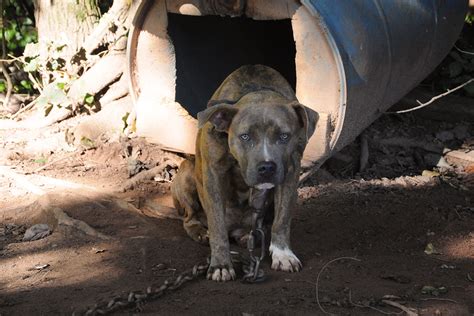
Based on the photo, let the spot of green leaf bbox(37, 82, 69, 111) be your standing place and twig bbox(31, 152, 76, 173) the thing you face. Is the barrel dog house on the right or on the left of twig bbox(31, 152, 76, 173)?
left

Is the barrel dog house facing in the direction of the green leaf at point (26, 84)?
no

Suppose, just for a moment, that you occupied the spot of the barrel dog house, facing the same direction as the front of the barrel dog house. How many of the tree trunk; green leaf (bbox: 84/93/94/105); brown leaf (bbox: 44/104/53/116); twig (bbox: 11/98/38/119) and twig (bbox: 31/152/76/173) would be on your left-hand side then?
0

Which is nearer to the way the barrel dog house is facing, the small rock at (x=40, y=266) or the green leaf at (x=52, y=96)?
the small rock

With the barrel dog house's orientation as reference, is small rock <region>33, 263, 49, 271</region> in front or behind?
in front

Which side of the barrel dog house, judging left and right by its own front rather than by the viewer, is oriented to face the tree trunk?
right

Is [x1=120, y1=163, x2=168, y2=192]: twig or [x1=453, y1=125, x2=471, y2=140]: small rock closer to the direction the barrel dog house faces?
the twig

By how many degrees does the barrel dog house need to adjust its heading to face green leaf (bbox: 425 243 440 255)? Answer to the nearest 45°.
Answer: approximately 90° to its left

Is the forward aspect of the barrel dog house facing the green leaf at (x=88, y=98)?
no

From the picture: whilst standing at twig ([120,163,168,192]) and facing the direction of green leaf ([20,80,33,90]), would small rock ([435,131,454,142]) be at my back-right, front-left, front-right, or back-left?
back-right

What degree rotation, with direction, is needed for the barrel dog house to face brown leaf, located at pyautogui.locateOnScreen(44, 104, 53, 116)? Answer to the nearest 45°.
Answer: approximately 90° to its right

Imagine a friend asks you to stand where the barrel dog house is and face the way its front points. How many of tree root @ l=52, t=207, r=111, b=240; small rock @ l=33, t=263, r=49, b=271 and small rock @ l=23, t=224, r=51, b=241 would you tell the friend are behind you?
0

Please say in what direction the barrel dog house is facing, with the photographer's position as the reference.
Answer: facing the viewer and to the left of the viewer

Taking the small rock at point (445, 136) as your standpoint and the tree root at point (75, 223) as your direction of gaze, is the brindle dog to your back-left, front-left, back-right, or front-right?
front-left

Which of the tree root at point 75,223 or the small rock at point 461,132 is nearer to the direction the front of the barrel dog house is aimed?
the tree root

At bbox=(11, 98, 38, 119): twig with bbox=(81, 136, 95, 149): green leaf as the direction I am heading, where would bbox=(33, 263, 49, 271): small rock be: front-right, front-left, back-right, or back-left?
front-right
